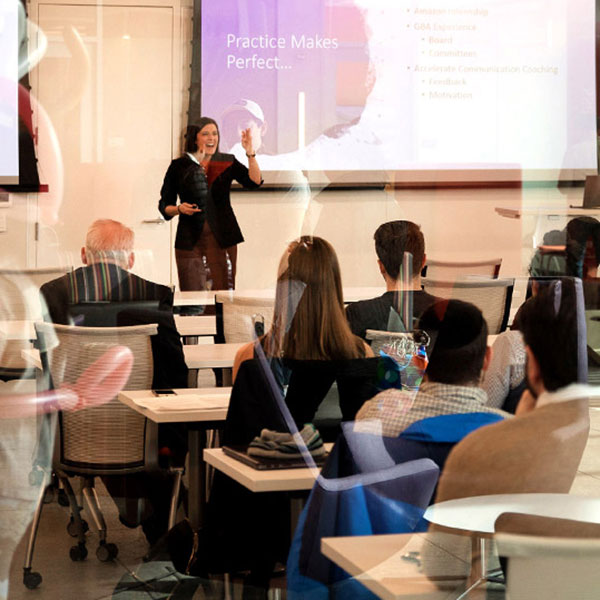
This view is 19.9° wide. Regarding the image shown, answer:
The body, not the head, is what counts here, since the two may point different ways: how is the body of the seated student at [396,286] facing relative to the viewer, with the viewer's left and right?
facing away from the viewer

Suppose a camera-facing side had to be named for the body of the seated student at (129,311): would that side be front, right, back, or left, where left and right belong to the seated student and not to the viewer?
back

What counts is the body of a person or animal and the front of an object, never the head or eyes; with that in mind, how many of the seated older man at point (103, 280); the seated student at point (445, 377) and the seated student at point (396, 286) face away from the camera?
3

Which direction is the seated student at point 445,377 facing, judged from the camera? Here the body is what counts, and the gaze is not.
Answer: away from the camera

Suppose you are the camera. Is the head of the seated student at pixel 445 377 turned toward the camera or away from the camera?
away from the camera

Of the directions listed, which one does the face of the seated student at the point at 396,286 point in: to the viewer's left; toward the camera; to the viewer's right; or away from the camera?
away from the camera
